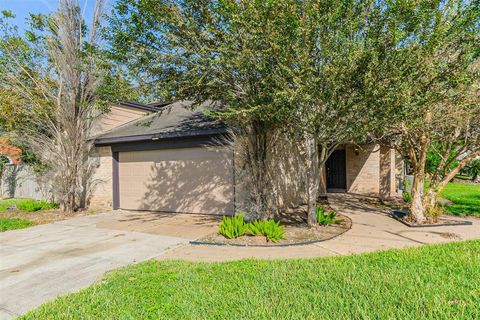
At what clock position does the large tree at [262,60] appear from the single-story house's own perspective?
The large tree is roughly at 11 o'clock from the single-story house.

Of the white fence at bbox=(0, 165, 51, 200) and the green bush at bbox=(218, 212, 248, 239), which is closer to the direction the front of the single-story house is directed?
the green bush

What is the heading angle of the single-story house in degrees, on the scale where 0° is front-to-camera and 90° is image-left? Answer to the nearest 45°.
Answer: approximately 0°

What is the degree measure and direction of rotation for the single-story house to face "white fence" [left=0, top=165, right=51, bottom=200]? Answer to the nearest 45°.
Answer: approximately 135° to its right

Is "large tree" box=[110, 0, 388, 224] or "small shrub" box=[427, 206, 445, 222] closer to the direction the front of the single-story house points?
the large tree

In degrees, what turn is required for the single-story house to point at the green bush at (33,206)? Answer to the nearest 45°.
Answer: approximately 90° to its right

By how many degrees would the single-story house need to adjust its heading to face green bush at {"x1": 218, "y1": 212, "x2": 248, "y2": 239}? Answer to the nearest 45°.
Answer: approximately 45° to its left

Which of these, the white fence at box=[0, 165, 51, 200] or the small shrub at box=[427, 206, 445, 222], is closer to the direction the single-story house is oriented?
the small shrub

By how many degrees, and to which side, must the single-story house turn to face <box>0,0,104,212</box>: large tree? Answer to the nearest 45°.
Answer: approximately 90° to its right

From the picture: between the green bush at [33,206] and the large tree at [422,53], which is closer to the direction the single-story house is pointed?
the large tree

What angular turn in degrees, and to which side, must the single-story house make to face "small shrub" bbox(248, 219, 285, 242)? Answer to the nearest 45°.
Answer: approximately 45° to its left

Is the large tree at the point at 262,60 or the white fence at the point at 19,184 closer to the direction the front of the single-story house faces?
the large tree
